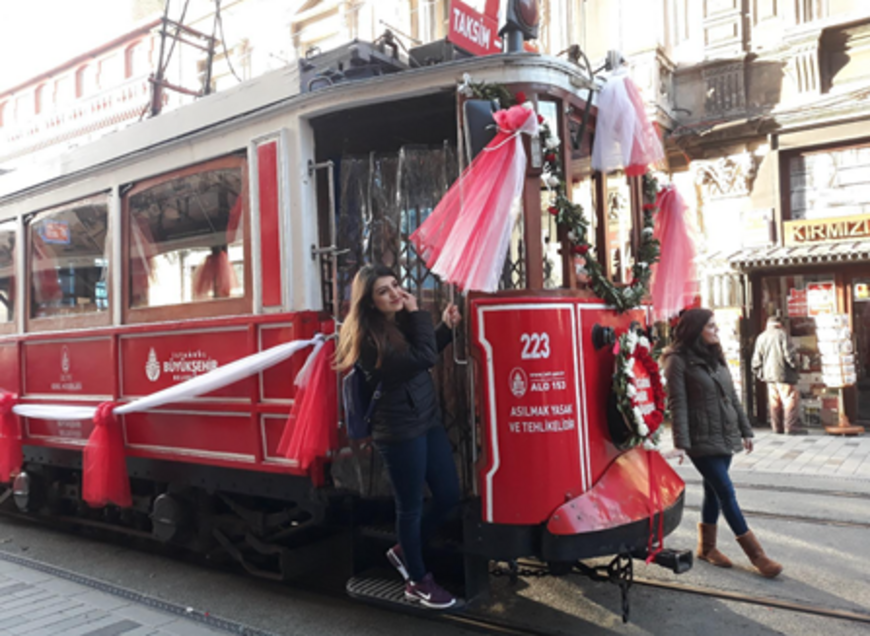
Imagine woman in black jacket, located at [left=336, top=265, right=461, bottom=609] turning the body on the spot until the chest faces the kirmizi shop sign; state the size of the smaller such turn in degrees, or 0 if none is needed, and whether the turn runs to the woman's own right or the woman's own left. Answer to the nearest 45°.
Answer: approximately 90° to the woman's own left

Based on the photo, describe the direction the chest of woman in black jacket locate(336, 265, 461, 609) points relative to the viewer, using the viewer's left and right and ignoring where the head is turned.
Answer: facing the viewer and to the right of the viewer

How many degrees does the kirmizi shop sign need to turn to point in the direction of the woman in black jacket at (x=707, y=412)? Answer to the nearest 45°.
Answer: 0° — it already faces them

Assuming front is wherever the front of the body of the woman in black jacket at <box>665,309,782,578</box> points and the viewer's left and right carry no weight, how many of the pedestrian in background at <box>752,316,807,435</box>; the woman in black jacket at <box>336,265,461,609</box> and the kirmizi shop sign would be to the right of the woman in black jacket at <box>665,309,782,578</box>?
1

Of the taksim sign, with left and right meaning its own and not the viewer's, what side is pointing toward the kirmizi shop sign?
left

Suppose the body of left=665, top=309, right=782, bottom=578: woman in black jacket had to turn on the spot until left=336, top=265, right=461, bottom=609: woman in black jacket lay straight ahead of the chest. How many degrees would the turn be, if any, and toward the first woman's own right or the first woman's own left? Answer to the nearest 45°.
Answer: approximately 90° to the first woman's own right

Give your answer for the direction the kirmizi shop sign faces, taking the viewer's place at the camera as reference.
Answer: facing the viewer

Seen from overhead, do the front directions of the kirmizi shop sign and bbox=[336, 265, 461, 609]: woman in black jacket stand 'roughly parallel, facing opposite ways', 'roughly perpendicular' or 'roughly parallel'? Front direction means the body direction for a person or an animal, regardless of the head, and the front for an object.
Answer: roughly perpendicular

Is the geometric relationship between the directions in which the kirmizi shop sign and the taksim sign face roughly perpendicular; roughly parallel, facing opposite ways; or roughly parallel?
roughly perpendicular
